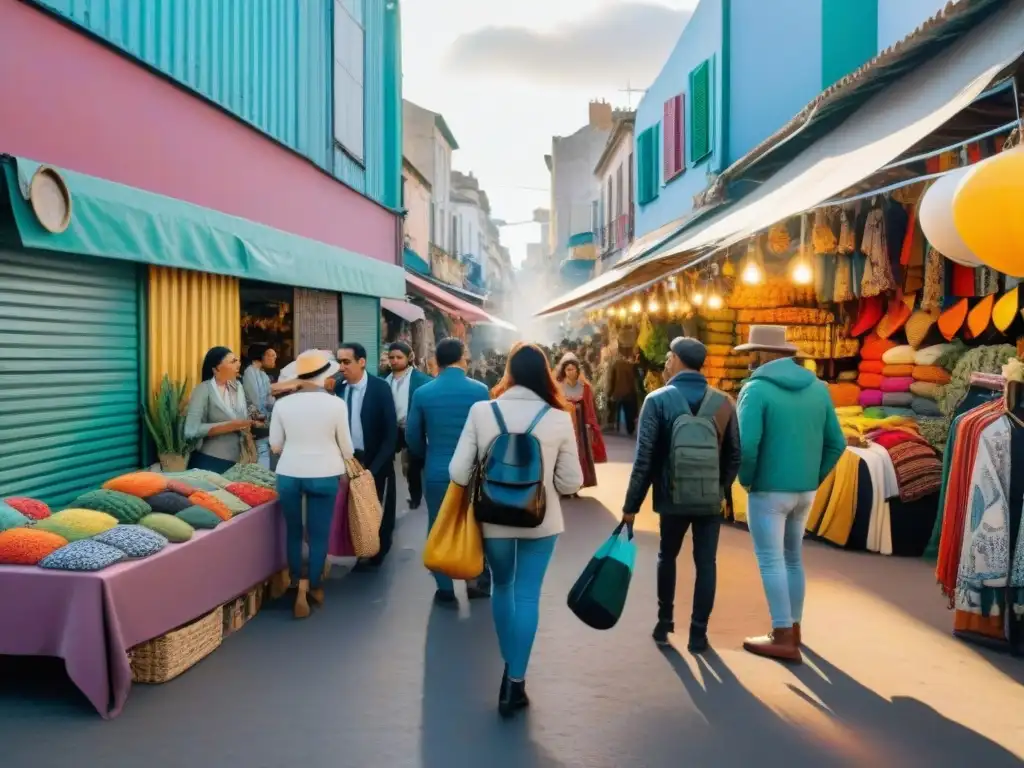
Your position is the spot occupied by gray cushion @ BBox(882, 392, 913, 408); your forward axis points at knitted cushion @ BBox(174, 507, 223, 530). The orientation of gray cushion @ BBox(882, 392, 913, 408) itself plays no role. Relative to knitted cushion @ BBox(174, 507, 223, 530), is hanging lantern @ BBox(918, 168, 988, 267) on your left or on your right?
left

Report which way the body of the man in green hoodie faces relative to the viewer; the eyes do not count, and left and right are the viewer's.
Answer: facing away from the viewer and to the left of the viewer

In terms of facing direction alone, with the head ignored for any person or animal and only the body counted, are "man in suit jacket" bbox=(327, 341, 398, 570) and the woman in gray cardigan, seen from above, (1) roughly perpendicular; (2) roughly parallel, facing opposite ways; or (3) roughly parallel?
roughly perpendicular

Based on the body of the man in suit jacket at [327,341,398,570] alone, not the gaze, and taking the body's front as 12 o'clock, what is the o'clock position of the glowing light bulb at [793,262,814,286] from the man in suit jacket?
The glowing light bulb is roughly at 7 o'clock from the man in suit jacket.

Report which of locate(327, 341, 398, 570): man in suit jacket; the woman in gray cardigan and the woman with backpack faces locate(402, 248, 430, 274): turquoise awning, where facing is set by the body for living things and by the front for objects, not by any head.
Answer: the woman with backpack

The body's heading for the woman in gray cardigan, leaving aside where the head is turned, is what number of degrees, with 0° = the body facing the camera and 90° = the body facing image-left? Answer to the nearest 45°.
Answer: approximately 315°

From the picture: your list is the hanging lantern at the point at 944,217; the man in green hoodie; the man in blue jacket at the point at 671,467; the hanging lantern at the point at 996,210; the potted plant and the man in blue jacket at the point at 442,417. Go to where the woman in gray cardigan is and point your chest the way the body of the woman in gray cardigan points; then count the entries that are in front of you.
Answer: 5

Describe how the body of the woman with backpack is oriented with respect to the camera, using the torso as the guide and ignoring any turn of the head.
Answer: away from the camera

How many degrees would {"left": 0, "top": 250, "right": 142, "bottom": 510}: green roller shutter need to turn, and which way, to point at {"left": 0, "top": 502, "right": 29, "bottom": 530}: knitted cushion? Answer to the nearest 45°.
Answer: approximately 45° to its right

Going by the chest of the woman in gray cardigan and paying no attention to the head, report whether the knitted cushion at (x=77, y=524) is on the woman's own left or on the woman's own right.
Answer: on the woman's own right

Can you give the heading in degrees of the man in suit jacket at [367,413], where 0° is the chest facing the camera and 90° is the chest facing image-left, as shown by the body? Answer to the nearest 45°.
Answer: approximately 45°

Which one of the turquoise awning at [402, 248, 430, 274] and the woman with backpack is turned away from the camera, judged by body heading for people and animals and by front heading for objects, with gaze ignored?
the woman with backpack

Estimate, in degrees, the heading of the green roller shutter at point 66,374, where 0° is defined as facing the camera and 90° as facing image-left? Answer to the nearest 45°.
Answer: approximately 315°

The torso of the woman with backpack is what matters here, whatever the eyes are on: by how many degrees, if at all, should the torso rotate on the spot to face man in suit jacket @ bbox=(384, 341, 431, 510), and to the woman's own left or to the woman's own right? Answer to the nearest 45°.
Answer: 0° — they already face them
